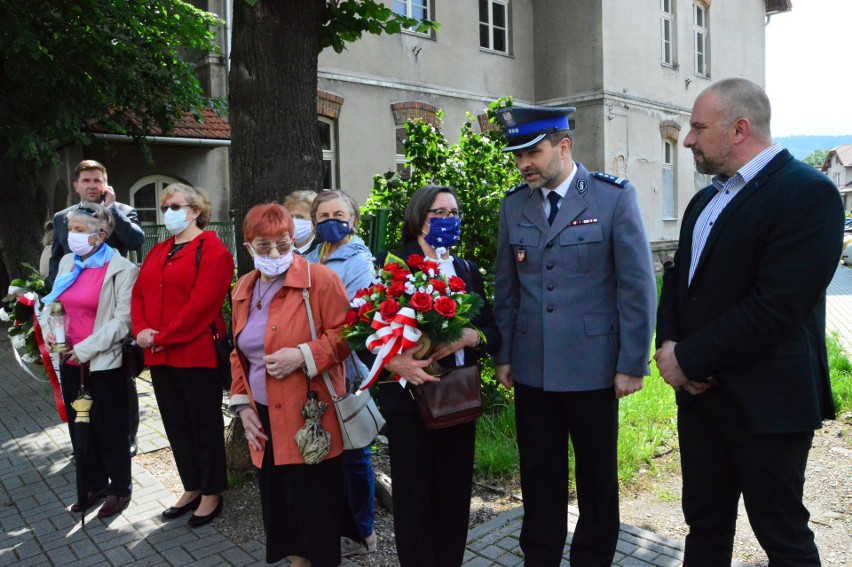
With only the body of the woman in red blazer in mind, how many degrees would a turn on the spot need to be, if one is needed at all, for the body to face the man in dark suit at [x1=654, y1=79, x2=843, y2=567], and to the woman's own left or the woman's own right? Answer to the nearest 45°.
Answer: approximately 90° to the woman's own left

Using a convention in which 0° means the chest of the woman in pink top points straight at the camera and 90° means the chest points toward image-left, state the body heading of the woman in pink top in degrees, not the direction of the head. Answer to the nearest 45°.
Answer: approximately 45°

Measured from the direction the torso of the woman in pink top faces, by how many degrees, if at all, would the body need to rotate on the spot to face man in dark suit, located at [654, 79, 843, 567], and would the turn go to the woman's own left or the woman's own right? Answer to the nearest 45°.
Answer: approximately 90° to the woman's own left

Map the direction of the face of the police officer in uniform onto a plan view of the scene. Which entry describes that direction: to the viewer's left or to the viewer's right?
to the viewer's left

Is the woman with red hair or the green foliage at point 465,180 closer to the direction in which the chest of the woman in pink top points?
the woman with red hair

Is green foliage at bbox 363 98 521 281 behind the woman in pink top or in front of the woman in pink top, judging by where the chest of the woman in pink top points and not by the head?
behind

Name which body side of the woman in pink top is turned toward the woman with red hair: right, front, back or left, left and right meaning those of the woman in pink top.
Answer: left

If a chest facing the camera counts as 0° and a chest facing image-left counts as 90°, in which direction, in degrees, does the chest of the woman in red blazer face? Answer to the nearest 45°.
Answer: approximately 45°
